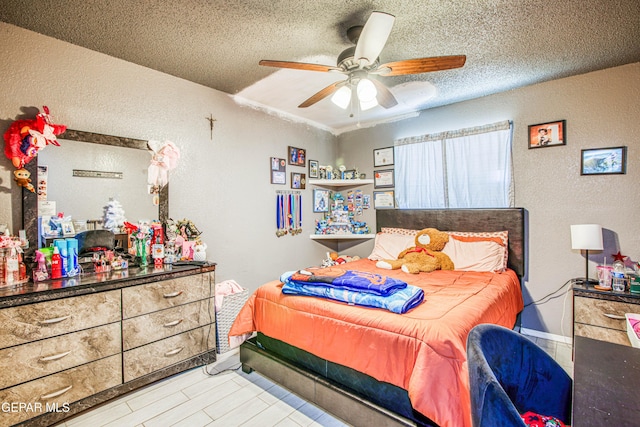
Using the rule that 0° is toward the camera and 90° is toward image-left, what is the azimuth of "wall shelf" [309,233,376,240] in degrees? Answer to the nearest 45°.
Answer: approximately 0°

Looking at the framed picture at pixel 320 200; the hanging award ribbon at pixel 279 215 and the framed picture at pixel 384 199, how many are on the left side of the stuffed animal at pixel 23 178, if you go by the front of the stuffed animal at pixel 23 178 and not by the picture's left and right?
3

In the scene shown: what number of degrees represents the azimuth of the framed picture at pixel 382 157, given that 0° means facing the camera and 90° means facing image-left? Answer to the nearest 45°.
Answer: approximately 45°

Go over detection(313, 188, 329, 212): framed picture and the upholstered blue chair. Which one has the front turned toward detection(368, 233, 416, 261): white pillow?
the framed picture
